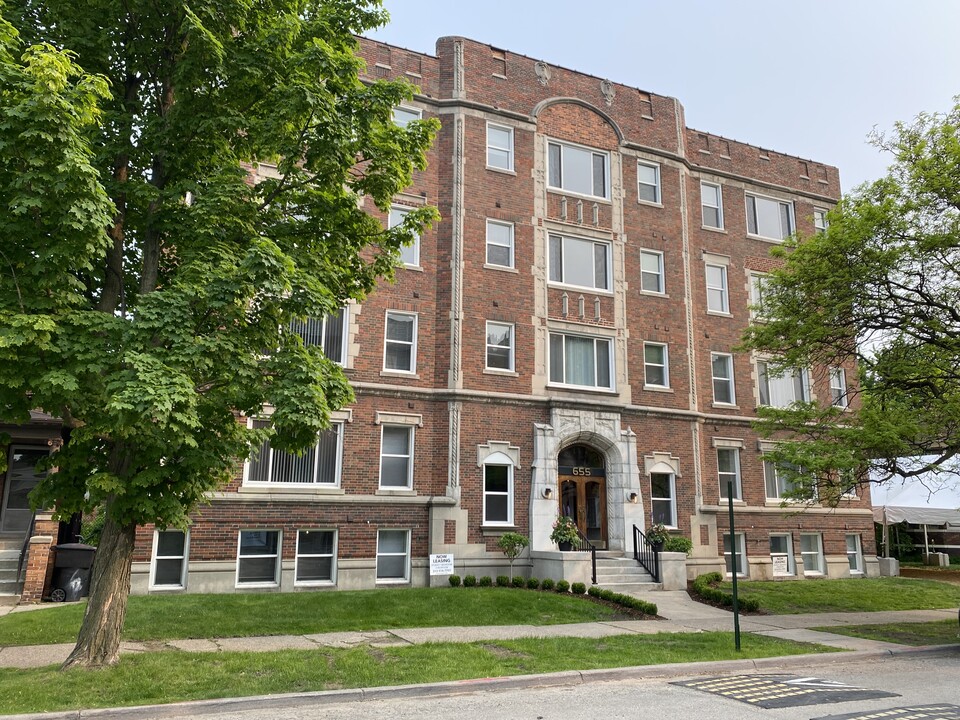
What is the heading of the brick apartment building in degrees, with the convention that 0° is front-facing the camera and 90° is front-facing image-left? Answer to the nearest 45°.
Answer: approximately 315°

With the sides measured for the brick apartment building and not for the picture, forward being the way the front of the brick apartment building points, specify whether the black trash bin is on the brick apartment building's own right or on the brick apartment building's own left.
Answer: on the brick apartment building's own right

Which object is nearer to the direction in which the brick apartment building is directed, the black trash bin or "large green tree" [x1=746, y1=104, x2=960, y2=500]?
the large green tree

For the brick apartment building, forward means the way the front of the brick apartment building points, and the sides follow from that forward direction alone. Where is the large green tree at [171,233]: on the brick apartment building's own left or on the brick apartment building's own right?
on the brick apartment building's own right
